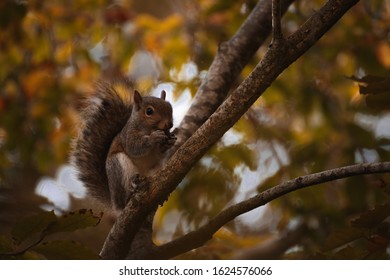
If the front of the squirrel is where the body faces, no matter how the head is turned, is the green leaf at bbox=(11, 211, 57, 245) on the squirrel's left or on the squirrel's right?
on the squirrel's right

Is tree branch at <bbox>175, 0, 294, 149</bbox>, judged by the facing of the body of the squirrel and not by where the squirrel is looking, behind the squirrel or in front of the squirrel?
in front

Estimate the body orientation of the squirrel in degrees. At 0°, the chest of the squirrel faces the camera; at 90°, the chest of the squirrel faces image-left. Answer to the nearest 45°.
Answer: approximately 315°

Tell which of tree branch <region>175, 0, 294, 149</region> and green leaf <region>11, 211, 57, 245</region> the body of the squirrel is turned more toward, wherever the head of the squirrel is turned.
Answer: the tree branch

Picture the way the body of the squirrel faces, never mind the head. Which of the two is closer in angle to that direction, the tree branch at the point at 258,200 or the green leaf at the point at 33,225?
the tree branch
